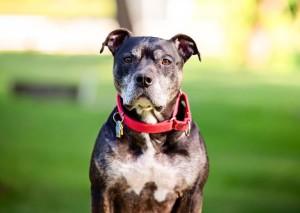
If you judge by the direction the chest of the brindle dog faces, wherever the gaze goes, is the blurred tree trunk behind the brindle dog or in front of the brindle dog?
behind

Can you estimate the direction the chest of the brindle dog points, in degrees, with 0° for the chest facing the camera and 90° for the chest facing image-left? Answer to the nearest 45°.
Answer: approximately 0°
